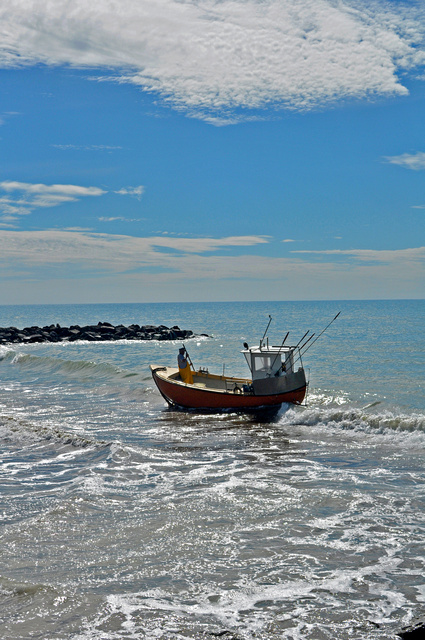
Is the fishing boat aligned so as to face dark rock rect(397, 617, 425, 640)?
no
